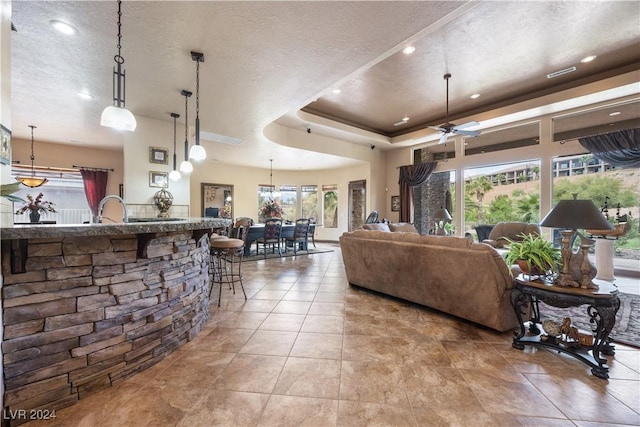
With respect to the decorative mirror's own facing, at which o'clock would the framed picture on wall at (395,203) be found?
The framed picture on wall is roughly at 10 o'clock from the decorative mirror.

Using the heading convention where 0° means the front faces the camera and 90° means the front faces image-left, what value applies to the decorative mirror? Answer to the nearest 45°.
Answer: approximately 0°

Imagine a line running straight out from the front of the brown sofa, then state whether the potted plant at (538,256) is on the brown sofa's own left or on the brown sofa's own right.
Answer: on the brown sofa's own right

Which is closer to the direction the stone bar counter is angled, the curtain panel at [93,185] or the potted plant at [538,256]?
the potted plant

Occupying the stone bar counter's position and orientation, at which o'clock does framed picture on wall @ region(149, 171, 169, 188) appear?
The framed picture on wall is roughly at 8 o'clock from the stone bar counter.

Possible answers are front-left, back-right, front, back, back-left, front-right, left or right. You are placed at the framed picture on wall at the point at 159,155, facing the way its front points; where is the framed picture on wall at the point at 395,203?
left

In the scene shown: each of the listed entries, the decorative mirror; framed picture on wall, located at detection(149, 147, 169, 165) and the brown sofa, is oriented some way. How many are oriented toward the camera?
2

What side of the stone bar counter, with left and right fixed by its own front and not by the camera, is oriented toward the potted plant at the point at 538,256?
front

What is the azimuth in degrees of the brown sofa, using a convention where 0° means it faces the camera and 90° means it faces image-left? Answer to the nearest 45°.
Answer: approximately 225°

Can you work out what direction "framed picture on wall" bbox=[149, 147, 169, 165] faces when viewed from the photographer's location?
facing the viewer

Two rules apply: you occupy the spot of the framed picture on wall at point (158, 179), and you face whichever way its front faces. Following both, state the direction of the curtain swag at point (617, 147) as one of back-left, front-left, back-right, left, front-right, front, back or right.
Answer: front-left

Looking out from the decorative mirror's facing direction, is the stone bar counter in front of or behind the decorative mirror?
in front

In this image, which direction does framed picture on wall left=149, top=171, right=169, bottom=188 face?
toward the camera

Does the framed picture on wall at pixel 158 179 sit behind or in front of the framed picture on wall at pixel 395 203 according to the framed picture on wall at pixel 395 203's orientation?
in front

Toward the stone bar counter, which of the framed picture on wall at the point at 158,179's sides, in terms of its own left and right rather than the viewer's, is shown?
front
